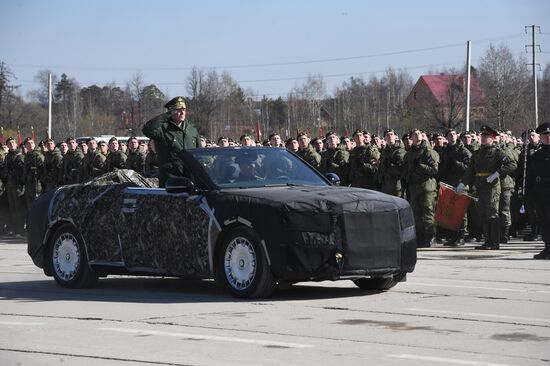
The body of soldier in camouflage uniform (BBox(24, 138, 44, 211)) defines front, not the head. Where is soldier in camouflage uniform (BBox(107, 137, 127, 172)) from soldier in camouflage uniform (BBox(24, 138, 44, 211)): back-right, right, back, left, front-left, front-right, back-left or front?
left

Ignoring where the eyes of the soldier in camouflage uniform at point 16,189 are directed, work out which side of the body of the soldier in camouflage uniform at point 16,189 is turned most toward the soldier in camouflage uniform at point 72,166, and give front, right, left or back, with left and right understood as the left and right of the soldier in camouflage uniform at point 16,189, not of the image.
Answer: left

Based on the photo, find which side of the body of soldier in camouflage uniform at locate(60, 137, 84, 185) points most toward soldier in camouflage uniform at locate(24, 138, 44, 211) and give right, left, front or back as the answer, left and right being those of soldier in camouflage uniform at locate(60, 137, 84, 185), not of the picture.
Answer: right

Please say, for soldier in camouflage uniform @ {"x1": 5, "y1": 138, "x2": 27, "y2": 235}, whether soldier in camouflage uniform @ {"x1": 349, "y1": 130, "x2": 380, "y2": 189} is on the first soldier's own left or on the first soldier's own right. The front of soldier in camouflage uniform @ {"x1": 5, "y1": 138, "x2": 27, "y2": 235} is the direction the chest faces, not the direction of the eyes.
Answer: on the first soldier's own left

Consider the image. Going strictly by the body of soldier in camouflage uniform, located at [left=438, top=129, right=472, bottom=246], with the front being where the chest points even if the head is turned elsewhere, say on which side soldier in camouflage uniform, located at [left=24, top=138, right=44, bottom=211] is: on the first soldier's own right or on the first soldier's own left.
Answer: on the first soldier's own right

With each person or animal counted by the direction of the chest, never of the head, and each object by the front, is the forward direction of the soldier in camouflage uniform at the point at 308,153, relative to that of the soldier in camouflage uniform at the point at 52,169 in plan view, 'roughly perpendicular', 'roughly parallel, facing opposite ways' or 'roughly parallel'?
roughly parallel

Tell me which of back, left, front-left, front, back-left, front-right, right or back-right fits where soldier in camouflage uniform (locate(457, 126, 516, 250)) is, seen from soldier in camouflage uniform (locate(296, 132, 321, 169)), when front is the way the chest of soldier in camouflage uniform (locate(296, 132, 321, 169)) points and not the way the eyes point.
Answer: left

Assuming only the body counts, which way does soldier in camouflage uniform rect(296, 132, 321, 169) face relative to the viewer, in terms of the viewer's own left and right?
facing the viewer and to the left of the viewer

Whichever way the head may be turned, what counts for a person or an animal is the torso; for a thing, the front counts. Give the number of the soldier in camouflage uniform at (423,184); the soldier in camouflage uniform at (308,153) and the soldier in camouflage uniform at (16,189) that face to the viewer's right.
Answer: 0

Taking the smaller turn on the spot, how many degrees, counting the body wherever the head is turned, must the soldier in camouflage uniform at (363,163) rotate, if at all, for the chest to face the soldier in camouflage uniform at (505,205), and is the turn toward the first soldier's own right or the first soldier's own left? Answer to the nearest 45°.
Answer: approximately 135° to the first soldier's own left
